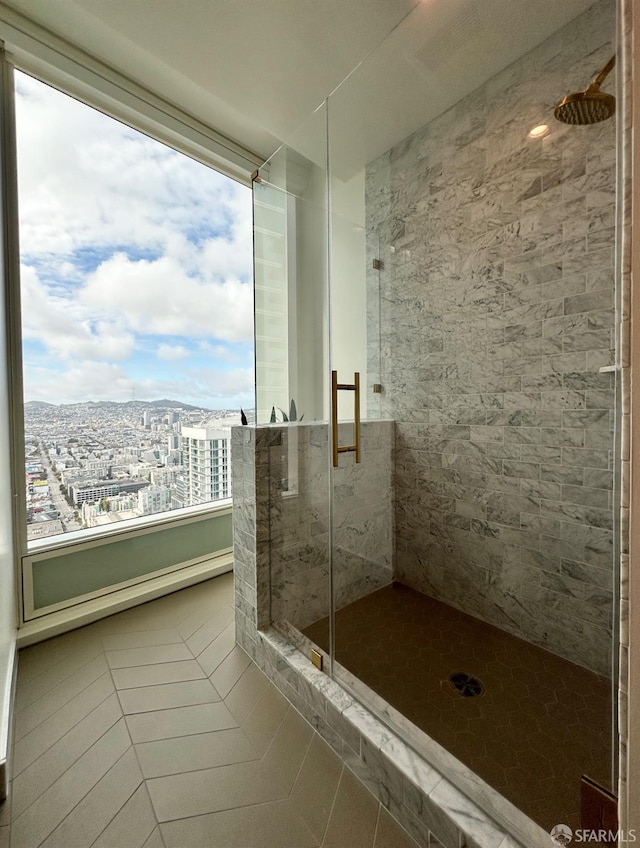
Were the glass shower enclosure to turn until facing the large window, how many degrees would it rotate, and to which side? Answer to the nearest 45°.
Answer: approximately 45° to its right

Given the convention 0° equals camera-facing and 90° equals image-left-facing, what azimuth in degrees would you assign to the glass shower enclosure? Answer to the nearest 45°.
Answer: approximately 45°

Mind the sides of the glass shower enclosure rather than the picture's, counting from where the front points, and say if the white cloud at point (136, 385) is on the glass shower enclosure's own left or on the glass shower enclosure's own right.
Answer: on the glass shower enclosure's own right

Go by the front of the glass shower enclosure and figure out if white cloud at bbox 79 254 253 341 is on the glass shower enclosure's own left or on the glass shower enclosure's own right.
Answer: on the glass shower enclosure's own right

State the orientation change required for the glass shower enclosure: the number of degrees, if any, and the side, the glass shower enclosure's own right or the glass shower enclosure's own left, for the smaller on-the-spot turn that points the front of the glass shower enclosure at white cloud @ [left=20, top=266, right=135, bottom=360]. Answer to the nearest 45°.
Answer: approximately 45° to the glass shower enclosure's own right
